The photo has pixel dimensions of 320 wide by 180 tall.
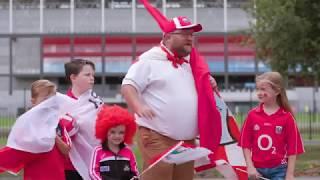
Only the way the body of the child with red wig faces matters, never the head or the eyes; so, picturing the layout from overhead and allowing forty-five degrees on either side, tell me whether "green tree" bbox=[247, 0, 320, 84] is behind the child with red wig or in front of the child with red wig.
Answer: behind

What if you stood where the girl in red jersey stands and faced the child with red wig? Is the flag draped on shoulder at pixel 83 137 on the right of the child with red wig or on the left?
right

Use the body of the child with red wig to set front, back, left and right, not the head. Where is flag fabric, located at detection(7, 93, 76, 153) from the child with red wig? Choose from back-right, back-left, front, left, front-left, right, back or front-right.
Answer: back-right

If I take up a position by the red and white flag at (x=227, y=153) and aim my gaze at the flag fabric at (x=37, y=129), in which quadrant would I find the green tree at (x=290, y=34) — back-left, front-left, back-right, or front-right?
back-right

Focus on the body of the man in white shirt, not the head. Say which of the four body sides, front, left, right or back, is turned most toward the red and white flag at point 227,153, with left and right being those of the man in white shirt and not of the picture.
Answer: left

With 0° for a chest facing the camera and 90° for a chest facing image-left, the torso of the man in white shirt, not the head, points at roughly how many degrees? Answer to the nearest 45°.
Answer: approximately 315°

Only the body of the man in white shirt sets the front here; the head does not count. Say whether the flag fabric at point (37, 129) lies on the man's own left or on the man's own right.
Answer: on the man's own right

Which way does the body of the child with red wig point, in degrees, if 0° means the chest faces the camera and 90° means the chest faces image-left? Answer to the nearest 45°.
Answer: approximately 0°

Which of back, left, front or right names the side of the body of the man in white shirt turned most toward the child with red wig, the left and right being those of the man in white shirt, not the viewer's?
right
